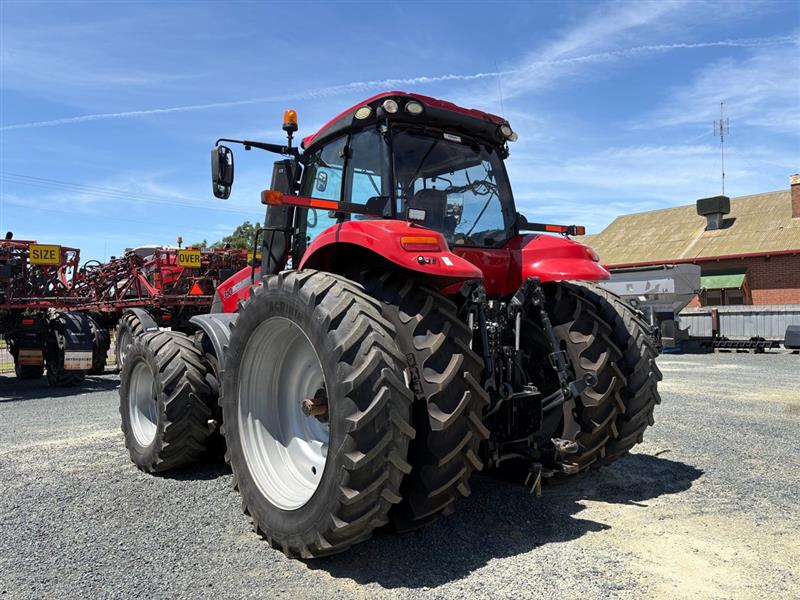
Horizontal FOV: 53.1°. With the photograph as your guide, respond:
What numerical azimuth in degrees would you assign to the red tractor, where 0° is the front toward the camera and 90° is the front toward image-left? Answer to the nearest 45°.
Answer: approximately 135°

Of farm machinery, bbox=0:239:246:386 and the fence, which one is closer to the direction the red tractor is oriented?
the farm machinery

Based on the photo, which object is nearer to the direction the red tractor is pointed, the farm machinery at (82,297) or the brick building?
the farm machinery

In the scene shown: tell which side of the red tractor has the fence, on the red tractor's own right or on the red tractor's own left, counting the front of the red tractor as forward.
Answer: on the red tractor's own right

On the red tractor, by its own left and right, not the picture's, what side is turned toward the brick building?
right

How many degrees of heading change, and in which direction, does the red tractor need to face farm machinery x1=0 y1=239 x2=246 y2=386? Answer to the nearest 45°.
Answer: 0° — it already faces it

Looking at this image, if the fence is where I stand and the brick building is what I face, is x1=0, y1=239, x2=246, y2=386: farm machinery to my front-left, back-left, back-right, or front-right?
back-left
